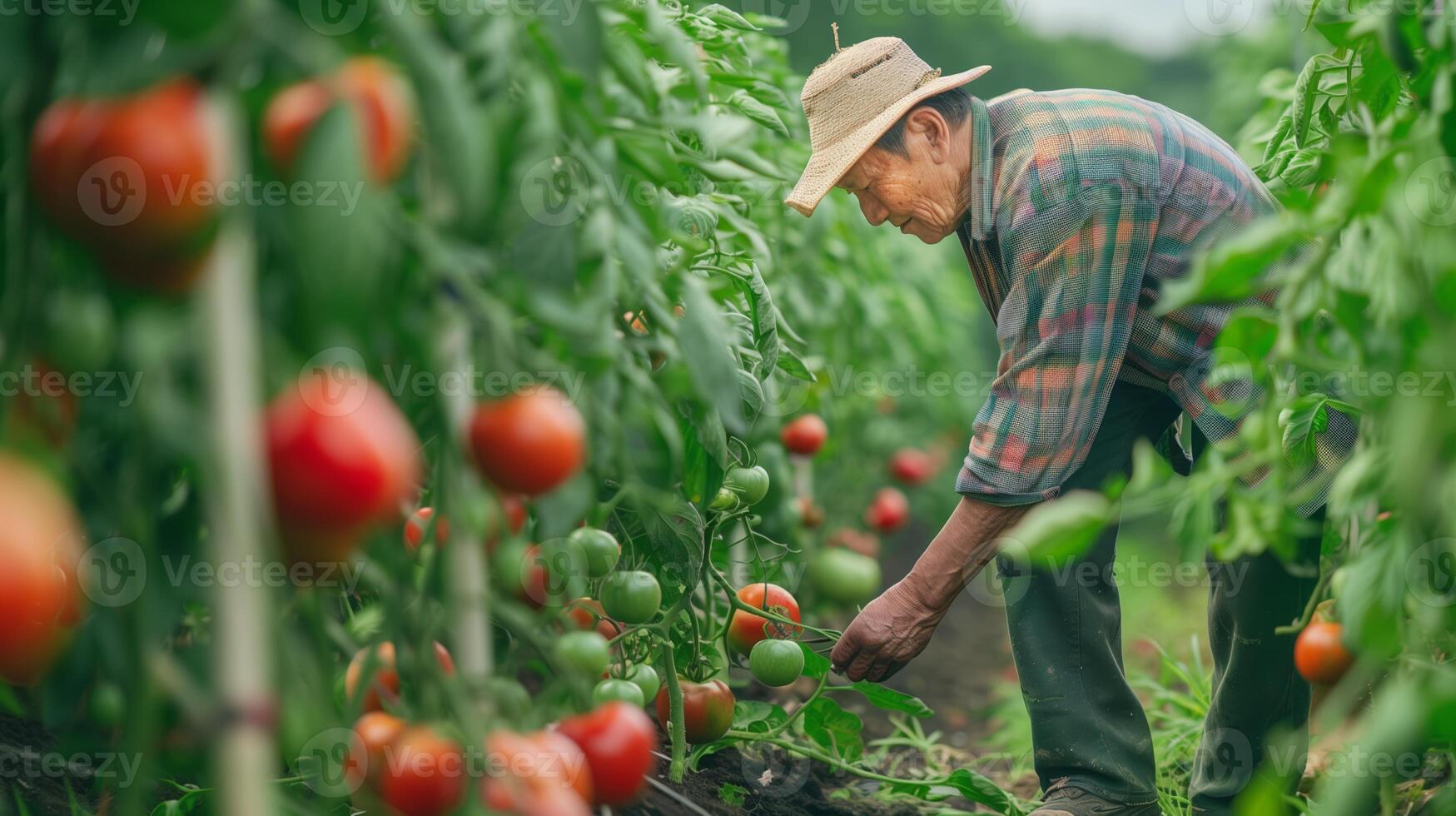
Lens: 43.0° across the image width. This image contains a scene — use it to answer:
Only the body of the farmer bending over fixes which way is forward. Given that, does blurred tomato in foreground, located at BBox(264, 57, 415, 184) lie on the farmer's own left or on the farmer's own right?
on the farmer's own left

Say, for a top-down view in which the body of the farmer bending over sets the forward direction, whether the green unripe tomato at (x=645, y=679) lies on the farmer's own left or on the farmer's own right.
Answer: on the farmer's own left

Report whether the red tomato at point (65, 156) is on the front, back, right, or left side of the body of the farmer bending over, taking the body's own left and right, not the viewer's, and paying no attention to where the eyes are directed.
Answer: left

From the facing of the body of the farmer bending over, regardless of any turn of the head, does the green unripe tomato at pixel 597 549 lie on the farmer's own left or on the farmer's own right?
on the farmer's own left

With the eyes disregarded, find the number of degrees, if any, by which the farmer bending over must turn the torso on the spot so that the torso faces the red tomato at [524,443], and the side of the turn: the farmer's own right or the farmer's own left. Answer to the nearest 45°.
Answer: approximately 90° to the farmer's own left

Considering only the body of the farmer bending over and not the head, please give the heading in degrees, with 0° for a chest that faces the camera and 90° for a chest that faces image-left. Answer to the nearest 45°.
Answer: approximately 90°

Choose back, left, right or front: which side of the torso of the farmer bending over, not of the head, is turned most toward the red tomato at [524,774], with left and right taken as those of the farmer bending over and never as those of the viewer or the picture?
left

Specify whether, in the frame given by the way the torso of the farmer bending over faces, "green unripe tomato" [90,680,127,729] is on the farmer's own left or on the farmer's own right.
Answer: on the farmer's own left

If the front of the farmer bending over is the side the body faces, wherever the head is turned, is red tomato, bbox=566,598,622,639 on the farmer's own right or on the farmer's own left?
on the farmer's own left
